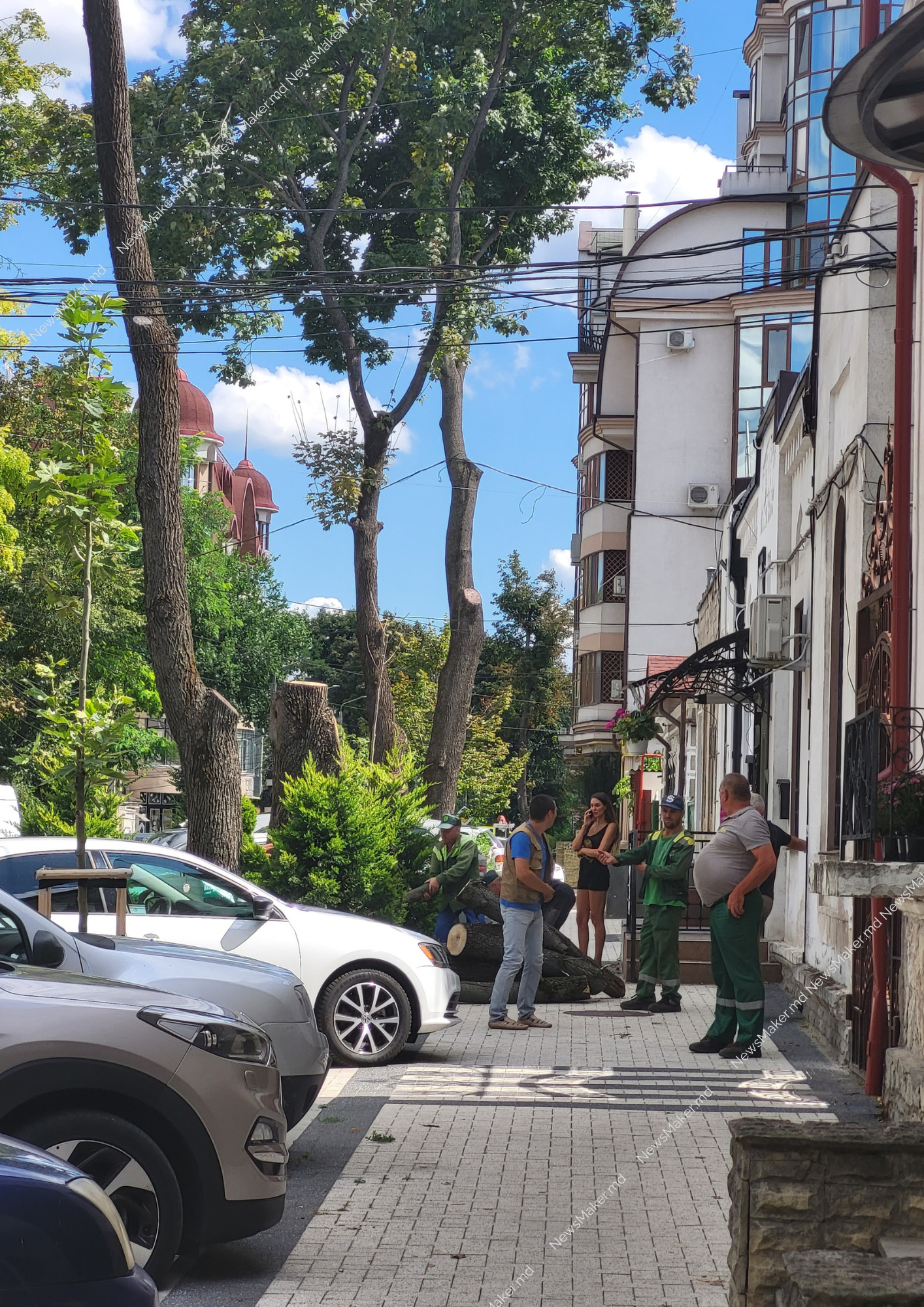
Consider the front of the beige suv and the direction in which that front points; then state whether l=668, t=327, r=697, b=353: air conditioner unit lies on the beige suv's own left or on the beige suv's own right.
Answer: on the beige suv's own left

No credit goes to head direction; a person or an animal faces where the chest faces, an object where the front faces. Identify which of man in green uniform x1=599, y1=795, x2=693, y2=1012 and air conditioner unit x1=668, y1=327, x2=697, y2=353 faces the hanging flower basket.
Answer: the air conditioner unit

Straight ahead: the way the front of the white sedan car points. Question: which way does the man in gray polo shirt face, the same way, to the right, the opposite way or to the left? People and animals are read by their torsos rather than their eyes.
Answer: the opposite way

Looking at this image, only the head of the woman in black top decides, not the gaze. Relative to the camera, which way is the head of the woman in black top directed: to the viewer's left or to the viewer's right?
to the viewer's left

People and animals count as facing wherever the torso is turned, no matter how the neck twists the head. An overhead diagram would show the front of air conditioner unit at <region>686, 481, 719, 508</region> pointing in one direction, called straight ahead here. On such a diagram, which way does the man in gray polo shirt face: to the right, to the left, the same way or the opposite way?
to the right

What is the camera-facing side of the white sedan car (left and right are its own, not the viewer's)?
right

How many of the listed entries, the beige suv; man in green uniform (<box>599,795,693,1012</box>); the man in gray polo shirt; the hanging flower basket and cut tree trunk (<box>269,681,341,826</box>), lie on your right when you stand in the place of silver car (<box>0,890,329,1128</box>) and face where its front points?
1

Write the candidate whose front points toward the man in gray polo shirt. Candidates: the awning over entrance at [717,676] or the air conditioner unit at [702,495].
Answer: the air conditioner unit

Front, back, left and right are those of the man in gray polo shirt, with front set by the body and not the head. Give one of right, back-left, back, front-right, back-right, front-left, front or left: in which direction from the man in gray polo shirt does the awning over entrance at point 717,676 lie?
right

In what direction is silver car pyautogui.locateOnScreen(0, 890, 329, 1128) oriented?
to the viewer's right

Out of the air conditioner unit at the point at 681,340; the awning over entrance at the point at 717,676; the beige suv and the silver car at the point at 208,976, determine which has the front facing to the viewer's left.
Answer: the awning over entrance

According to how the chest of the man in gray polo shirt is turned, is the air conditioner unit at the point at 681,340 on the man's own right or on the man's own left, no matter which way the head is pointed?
on the man's own right

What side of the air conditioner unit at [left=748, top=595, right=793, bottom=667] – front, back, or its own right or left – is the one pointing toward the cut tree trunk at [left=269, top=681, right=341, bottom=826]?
front

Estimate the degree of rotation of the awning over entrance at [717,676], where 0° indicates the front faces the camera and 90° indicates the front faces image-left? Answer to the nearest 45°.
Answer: approximately 90°

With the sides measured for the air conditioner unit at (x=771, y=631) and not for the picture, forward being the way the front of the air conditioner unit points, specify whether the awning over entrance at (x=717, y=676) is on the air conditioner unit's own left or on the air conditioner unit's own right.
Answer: on the air conditioner unit's own right

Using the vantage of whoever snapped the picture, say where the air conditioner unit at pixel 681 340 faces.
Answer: facing the viewer

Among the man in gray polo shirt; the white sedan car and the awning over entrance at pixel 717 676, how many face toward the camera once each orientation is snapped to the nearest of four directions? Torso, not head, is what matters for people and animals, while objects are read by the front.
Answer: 0

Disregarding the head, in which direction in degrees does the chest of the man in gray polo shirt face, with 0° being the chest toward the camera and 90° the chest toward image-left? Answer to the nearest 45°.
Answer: approximately 90°
